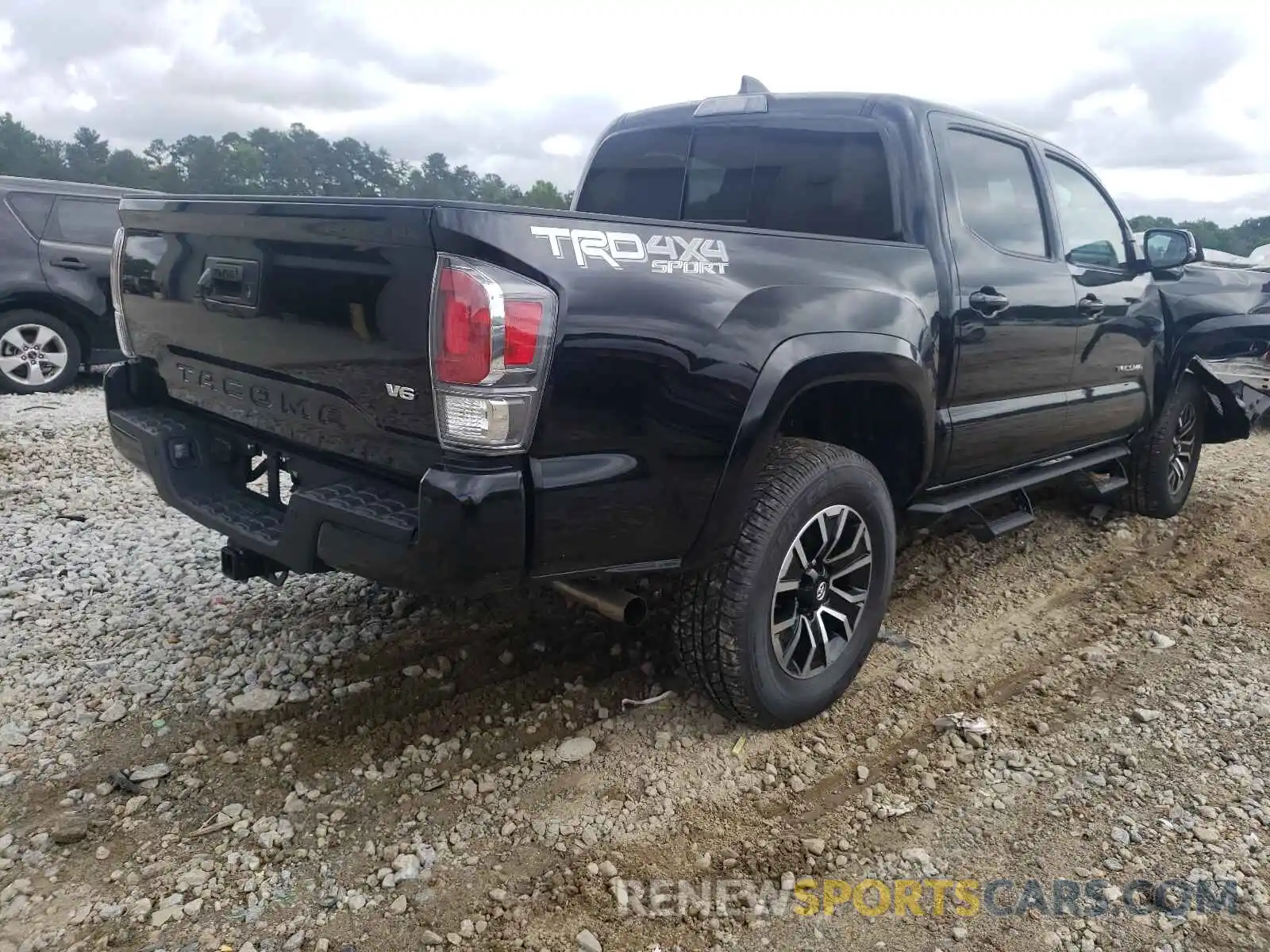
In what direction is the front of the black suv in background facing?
to the viewer's right

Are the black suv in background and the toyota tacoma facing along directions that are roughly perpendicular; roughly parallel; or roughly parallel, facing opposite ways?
roughly parallel

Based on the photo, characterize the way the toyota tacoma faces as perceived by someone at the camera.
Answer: facing away from the viewer and to the right of the viewer

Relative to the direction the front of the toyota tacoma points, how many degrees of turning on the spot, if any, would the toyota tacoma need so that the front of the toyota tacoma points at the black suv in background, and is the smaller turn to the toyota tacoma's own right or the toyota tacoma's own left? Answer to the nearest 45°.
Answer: approximately 90° to the toyota tacoma's own left
